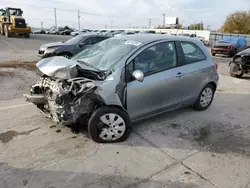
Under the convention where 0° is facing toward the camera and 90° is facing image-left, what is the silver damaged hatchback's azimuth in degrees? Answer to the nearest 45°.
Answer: approximately 45°

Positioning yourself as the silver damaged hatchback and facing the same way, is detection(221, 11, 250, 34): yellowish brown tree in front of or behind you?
behind

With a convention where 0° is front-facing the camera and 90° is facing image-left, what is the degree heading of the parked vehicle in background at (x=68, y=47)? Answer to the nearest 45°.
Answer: approximately 45°

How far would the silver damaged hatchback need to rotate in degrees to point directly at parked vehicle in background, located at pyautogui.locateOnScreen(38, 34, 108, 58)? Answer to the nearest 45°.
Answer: approximately 135° to its right

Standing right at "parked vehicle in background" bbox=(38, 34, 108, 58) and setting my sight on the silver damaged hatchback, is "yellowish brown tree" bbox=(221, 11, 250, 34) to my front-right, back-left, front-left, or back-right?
back-left

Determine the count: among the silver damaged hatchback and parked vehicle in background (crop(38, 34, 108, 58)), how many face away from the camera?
0

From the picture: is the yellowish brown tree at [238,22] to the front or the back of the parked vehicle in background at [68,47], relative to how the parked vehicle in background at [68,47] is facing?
to the back
